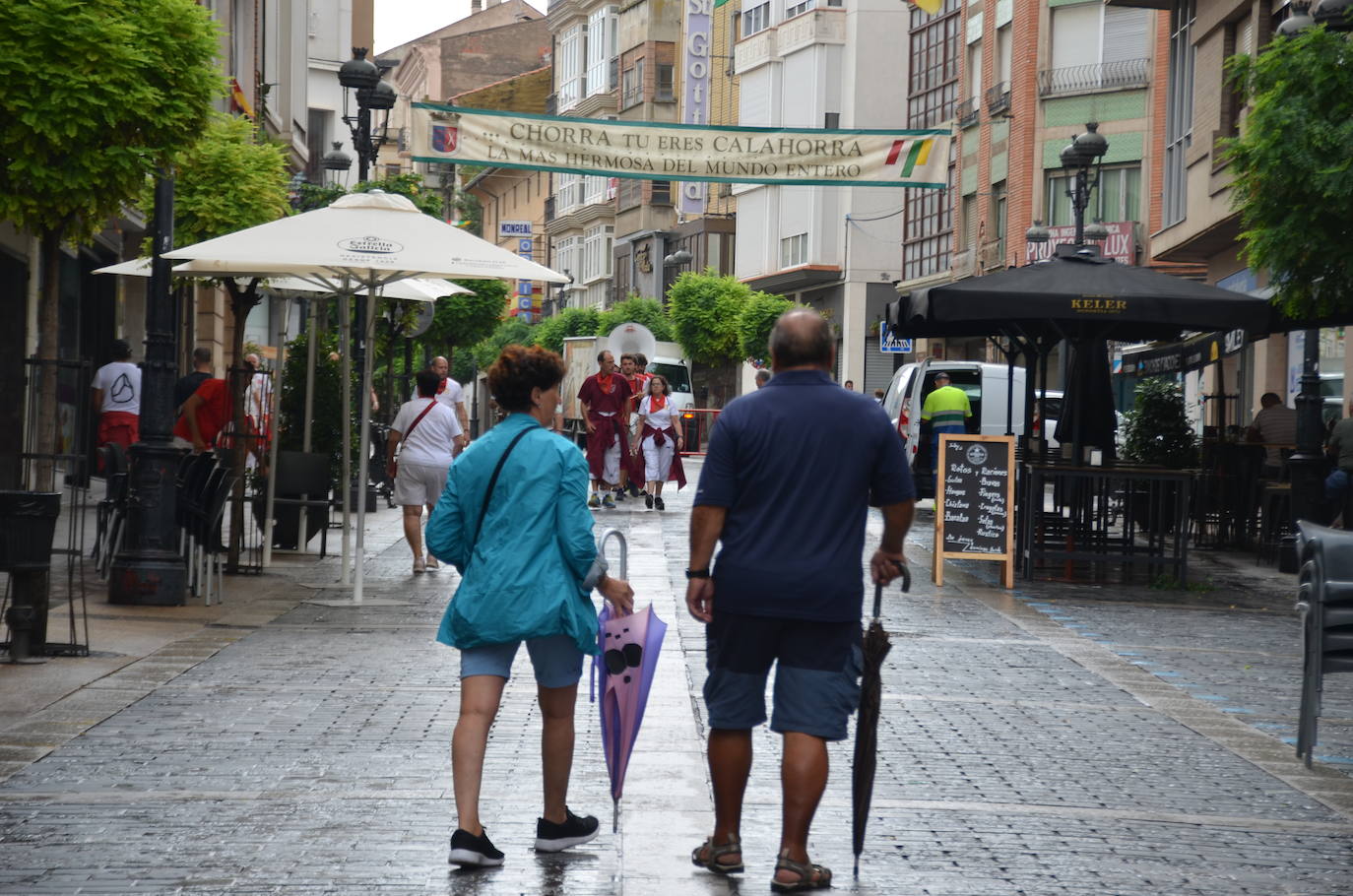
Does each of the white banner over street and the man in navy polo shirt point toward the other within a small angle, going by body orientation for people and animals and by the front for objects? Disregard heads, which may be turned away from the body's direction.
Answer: yes

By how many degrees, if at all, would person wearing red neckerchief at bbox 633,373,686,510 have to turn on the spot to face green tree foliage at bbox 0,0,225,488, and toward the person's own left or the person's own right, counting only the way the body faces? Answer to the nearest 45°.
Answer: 0° — they already face it

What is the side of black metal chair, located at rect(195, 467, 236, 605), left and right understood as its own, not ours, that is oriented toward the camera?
left

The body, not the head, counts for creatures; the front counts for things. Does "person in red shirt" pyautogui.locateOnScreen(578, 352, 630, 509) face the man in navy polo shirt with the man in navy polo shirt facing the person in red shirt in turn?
yes

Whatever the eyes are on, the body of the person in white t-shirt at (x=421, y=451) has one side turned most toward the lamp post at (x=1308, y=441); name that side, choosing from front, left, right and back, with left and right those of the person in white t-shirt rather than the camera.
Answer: right

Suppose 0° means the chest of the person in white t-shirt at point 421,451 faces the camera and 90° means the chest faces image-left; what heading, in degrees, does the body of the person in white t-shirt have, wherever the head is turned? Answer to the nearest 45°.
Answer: approximately 180°

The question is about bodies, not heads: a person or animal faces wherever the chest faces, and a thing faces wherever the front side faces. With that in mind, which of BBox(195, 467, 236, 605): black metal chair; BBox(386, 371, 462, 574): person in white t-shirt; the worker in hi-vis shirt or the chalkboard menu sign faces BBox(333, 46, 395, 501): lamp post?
the person in white t-shirt

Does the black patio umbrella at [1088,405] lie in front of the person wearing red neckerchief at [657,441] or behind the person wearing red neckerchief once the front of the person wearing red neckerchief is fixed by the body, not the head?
in front
